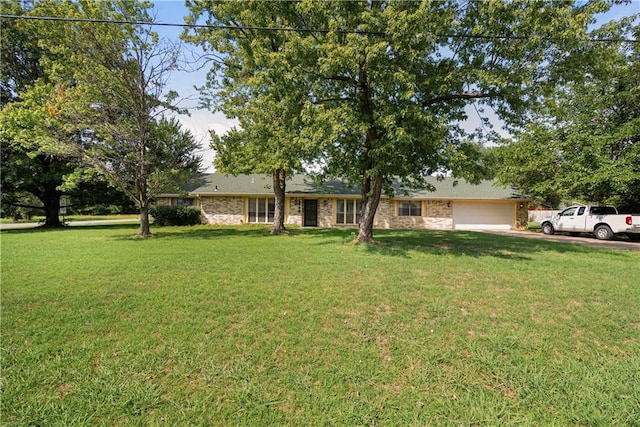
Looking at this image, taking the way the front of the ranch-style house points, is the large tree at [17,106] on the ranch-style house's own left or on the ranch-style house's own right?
on the ranch-style house's own right

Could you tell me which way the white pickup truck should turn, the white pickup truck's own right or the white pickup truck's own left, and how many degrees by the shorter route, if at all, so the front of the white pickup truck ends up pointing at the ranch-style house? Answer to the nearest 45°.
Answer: approximately 45° to the white pickup truck's own left

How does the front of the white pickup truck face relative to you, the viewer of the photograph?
facing away from the viewer and to the left of the viewer

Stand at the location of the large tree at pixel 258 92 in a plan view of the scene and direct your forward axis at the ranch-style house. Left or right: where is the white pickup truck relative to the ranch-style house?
right

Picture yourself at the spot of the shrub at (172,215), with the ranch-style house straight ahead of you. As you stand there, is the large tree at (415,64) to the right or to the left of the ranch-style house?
right

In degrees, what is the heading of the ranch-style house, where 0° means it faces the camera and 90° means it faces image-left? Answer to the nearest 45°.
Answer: approximately 0°

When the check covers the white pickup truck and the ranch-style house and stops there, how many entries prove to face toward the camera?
1

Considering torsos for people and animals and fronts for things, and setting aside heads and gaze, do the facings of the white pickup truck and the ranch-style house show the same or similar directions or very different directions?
very different directions

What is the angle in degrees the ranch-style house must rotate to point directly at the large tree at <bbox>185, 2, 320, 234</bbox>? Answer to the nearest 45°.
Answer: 0° — it already faces it
